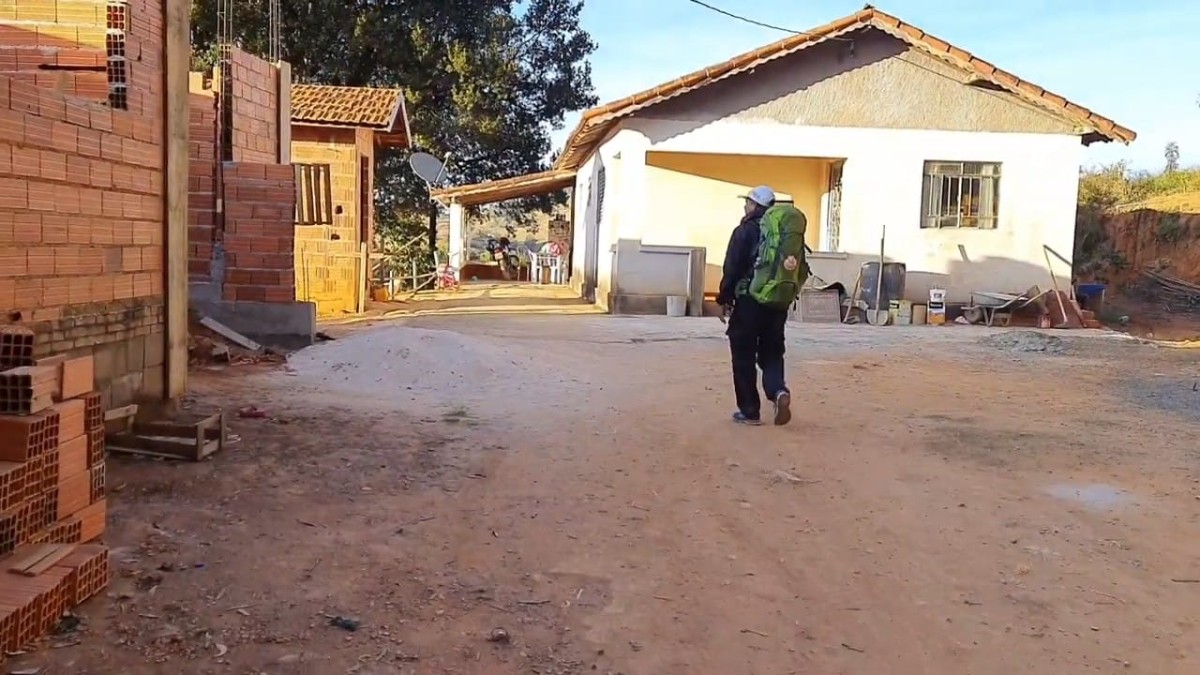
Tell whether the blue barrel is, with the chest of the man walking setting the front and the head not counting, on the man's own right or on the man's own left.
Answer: on the man's own right

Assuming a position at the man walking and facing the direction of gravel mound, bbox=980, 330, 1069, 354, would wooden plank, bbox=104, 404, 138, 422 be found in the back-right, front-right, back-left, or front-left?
back-left

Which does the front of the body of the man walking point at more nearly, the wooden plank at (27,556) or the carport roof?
the carport roof

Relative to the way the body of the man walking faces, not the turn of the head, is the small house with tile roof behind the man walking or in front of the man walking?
in front

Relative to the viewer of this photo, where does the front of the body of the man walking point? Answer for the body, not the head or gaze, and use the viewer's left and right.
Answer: facing away from the viewer and to the left of the viewer

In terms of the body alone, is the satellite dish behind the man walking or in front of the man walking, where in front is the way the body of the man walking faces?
in front

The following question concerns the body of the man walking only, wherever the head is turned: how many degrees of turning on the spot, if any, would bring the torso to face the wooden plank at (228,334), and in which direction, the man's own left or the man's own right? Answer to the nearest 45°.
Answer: approximately 45° to the man's own left

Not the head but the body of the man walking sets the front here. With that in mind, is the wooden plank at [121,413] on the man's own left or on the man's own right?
on the man's own left

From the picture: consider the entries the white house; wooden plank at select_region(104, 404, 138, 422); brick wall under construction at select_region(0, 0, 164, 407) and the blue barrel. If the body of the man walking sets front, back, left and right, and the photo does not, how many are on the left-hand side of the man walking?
2

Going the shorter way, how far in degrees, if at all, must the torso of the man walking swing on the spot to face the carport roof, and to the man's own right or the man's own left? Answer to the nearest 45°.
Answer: approximately 45° to the man's own right

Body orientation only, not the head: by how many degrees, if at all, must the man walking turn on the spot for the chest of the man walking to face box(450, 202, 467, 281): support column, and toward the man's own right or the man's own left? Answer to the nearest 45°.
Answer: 0° — they already face it

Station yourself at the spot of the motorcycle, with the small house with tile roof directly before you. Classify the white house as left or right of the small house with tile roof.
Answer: left

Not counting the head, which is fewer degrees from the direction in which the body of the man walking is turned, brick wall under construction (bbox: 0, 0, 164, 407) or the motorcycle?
the motorcycle

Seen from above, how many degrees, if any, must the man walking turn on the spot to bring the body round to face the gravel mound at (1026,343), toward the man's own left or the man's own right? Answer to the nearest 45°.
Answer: approximately 90° to the man's own right
